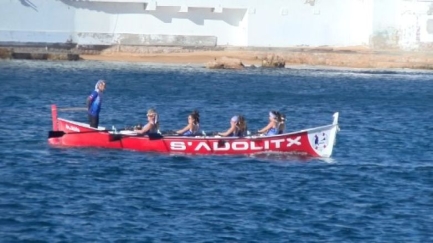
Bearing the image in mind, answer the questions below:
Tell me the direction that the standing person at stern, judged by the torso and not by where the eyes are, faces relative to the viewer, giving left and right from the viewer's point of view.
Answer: facing to the right of the viewer

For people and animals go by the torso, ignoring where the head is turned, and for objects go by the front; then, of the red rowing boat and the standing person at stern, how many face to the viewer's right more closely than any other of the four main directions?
2

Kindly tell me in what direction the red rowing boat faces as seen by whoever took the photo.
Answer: facing to the right of the viewer
